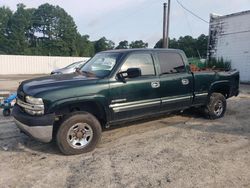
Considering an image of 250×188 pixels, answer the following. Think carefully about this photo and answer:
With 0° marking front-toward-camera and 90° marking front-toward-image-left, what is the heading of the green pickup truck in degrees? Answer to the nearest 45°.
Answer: approximately 45°

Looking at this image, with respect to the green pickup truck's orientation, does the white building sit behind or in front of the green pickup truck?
behind
